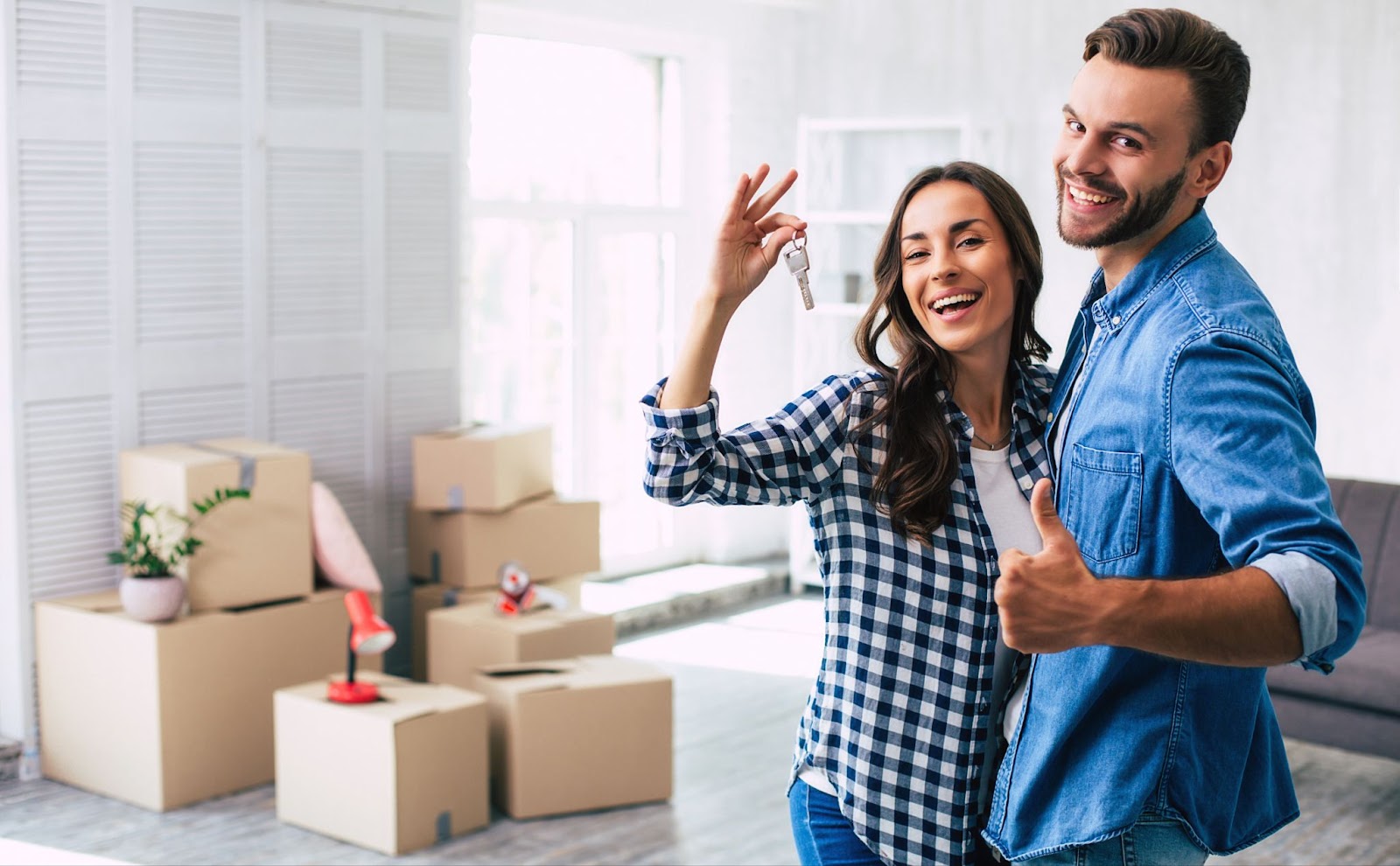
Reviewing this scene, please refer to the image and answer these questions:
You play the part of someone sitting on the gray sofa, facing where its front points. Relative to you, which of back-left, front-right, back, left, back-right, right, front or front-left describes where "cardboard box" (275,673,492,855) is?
front

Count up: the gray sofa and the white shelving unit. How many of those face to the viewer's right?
0

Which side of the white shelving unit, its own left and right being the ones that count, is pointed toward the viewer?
front

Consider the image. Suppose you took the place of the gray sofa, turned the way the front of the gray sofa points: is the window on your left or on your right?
on your right

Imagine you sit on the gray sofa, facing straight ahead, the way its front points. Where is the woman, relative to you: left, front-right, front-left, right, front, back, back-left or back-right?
front-left

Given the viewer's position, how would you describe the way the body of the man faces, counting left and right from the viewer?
facing the viewer and to the left of the viewer

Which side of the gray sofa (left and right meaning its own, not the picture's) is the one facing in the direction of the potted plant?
front

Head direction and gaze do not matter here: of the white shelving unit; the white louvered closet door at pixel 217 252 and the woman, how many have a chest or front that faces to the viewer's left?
0

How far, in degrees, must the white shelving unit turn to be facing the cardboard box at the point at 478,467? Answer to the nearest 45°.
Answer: approximately 45° to its right

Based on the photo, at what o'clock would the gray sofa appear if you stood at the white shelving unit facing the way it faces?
The gray sofa is roughly at 11 o'clock from the white shelving unit.

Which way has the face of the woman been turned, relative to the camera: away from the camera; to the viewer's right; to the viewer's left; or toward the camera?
toward the camera
